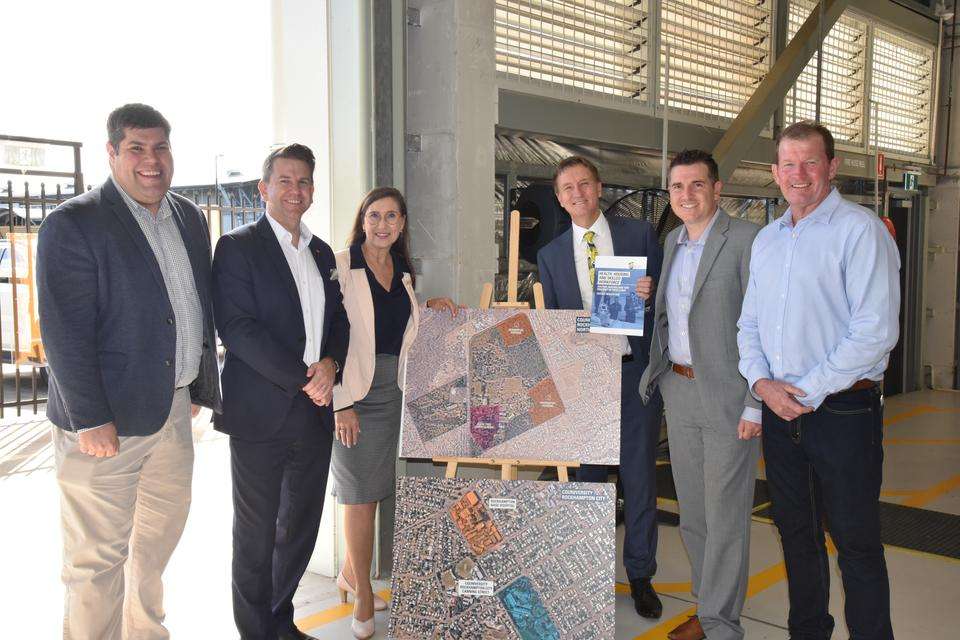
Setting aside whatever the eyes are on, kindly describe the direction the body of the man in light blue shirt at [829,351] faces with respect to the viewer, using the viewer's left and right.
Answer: facing the viewer and to the left of the viewer

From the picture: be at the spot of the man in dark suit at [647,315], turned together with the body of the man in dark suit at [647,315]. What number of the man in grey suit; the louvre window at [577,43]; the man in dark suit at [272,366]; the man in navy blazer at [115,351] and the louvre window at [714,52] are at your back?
2

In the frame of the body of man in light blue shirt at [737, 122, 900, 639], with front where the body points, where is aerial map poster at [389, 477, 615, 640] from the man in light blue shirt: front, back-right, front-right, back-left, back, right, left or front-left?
front-right

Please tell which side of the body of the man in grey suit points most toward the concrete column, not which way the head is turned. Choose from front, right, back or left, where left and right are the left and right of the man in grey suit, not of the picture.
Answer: right

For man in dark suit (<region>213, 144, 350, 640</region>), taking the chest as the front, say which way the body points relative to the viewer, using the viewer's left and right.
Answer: facing the viewer and to the right of the viewer

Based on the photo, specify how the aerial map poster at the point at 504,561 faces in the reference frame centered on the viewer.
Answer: facing the viewer

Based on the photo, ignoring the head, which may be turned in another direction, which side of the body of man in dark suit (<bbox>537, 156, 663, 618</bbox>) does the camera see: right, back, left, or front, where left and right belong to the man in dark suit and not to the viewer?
front

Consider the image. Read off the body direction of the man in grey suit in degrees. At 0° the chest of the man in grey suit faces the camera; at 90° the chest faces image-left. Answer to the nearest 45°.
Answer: approximately 45°

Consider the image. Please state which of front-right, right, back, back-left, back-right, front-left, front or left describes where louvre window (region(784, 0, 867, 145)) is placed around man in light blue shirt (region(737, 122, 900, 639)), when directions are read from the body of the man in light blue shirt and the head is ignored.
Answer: back-right

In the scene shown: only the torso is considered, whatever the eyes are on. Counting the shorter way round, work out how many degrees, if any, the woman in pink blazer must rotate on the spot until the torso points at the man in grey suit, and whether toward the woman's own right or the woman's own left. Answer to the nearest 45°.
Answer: approximately 45° to the woman's own left

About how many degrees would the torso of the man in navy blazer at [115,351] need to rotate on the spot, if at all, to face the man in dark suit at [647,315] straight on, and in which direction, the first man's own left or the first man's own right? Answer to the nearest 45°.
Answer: approximately 45° to the first man's own left

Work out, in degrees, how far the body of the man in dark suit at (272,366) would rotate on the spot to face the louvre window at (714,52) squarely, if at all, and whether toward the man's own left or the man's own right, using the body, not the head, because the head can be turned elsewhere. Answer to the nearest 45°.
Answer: approximately 90° to the man's own left
